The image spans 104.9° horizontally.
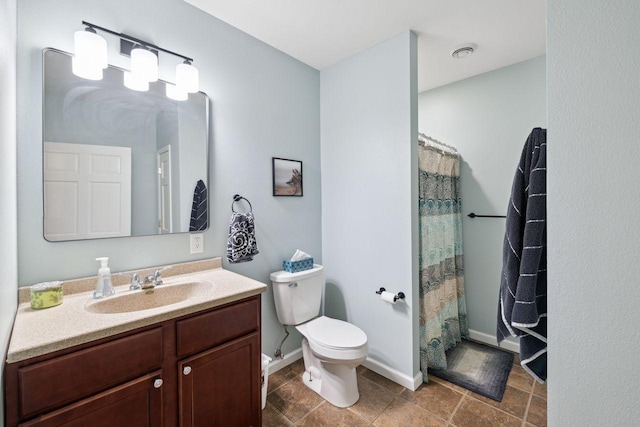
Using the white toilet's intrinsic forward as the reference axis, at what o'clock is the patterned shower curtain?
The patterned shower curtain is roughly at 10 o'clock from the white toilet.

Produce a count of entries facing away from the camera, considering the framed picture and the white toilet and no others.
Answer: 0

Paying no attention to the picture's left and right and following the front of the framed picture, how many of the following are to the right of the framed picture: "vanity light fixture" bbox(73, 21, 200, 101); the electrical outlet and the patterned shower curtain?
2

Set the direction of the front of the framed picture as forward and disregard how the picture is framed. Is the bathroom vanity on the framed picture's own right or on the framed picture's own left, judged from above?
on the framed picture's own right

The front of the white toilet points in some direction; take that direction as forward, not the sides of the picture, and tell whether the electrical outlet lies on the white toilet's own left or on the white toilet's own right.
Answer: on the white toilet's own right

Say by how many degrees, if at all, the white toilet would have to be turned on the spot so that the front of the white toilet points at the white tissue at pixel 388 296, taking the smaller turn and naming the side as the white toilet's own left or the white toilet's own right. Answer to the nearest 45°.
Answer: approximately 45° to the white toilet's own left

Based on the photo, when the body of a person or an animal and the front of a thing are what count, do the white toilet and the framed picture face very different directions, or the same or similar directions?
same or similar directions

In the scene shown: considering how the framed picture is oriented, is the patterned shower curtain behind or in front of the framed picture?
in front

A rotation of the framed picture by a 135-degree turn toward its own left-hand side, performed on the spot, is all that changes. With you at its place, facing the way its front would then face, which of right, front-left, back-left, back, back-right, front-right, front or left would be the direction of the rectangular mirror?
back-left

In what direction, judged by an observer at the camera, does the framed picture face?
facing the viewer and to the right of the viewer

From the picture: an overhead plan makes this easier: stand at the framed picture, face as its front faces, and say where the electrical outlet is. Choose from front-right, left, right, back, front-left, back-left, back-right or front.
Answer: right

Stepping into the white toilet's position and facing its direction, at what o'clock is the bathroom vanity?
The bathroom vanity is roughly at 3 o'clock from the white toilet.
